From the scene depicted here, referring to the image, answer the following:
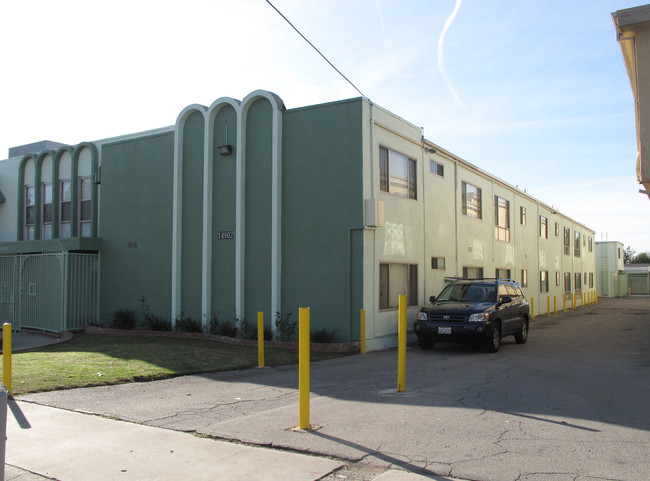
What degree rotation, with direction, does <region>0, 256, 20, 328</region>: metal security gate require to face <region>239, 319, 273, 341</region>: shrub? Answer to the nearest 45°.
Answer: approximately 45° to its left

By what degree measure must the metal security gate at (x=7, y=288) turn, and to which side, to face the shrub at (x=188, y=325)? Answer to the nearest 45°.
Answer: approximately 45° to its left

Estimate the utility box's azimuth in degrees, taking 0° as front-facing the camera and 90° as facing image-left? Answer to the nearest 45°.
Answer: approximately 315°

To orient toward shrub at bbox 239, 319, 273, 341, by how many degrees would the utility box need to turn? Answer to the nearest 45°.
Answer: approximately 135° to its right

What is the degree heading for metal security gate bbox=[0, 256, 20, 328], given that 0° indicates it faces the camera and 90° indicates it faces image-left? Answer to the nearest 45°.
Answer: approximately 0°

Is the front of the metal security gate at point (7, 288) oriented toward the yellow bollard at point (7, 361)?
yes
